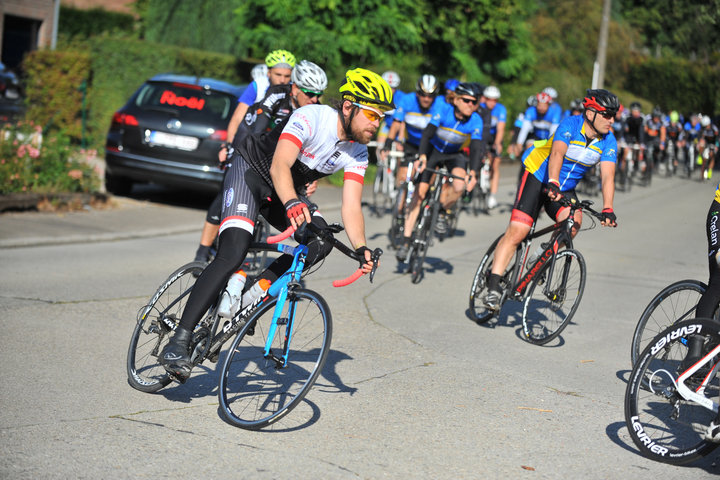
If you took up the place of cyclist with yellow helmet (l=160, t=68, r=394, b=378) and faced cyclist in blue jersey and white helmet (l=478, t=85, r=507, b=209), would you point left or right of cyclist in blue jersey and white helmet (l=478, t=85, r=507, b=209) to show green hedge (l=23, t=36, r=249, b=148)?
left

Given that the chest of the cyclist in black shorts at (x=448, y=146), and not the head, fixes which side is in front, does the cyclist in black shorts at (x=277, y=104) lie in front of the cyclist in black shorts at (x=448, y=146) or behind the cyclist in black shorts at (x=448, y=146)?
in front

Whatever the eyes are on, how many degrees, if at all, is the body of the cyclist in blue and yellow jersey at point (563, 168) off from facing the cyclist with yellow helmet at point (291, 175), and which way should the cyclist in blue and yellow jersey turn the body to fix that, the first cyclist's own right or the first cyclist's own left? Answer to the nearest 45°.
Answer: approximately 90° to the first cyclist's own right

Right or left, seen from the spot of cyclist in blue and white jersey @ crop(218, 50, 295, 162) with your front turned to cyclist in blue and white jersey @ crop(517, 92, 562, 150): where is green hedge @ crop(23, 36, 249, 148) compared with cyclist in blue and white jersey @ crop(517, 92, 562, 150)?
left

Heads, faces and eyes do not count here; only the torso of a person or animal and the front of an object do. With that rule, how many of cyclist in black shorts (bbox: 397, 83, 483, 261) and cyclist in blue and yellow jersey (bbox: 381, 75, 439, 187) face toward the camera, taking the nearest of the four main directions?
2

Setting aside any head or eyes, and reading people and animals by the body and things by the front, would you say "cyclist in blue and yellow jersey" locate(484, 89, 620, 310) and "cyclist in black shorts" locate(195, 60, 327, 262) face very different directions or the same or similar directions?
same or similar directions

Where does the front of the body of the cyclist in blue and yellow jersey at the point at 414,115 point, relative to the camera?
toward the camera

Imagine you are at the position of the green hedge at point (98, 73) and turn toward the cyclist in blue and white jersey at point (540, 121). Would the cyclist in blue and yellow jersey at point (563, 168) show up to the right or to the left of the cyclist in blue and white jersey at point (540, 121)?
right

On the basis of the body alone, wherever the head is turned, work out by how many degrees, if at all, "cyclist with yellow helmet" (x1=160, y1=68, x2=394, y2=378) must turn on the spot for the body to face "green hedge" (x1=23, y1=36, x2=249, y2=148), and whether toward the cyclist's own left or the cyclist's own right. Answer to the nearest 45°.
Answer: approximately 135° to the cyclist's own left

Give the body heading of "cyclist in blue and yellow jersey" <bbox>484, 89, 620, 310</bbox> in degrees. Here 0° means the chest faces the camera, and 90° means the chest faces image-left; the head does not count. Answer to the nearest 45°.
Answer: approximately 315°

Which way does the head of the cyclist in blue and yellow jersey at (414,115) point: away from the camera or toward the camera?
toward the camera

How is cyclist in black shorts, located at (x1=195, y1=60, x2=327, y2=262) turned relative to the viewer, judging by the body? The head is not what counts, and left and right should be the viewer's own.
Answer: facing the viewer and to the right of the viewer

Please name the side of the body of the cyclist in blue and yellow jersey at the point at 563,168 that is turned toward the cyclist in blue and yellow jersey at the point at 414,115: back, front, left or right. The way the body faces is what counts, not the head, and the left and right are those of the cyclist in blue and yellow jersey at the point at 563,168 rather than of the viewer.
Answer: back

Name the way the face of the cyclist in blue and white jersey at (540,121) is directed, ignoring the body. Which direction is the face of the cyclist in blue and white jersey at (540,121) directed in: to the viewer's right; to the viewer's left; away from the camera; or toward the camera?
toward the camera

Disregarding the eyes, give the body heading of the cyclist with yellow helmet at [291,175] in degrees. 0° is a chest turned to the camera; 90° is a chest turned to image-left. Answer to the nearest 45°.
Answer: approximately 315°
